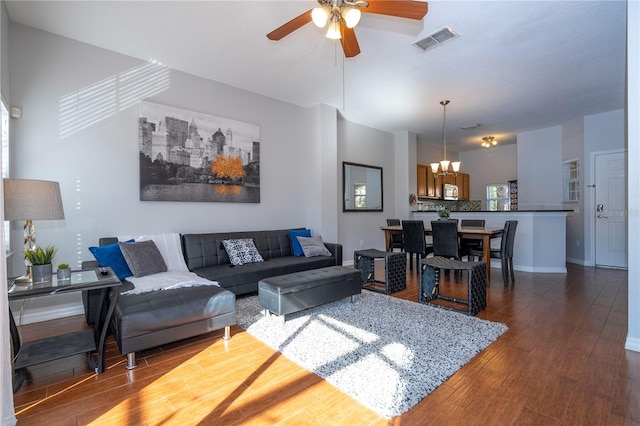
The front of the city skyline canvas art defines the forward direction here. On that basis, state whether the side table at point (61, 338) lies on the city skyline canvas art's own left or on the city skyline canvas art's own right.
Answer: on the city skyline canvas art's own right

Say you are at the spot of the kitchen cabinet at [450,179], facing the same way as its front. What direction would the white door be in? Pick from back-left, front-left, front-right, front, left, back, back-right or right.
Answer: left

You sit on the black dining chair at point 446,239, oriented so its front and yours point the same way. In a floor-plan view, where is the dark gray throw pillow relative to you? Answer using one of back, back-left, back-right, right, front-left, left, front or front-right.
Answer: back

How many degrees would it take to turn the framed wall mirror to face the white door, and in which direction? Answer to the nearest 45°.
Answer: approximately 45° to its left

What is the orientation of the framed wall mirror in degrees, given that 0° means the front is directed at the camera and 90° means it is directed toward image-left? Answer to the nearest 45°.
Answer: approximately 315°

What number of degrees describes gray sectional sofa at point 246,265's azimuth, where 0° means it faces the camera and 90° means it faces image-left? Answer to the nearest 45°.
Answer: approximately 315°

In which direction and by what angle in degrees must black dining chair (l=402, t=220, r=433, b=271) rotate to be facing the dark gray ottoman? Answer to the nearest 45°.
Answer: approximately 180°

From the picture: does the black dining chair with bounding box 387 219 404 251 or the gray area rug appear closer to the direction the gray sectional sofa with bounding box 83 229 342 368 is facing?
the gray area rug
